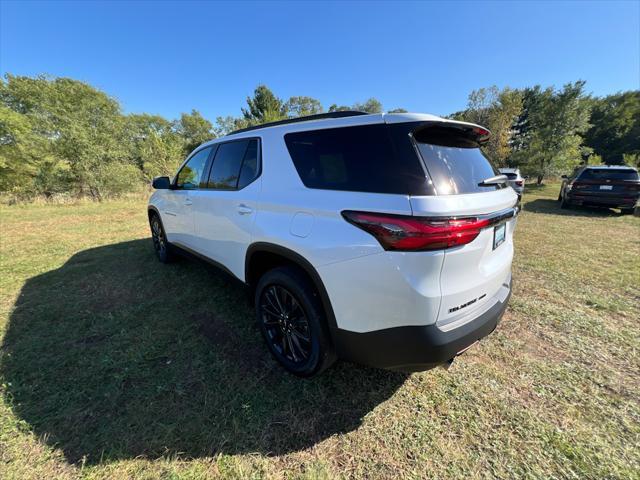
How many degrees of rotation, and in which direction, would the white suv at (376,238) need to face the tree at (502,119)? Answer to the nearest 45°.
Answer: approximately 90° to its right

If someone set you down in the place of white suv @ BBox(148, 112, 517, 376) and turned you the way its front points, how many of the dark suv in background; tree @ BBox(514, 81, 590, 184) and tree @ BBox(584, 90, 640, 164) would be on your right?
3

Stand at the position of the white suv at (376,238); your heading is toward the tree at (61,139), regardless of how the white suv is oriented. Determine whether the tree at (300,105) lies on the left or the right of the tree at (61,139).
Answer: right

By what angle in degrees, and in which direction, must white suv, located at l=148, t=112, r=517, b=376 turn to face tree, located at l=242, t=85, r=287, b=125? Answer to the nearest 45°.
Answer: approximately 45° to its right

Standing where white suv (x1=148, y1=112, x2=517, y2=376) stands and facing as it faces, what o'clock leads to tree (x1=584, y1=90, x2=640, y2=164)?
The tree is roughly at 3 o'clock from the white suv.

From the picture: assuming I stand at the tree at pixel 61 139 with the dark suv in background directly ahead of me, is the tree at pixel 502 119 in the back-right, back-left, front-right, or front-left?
front-left

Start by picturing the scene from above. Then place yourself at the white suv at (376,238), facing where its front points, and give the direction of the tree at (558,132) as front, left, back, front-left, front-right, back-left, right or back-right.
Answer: right

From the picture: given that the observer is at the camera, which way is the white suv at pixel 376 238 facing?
facing away from the viewer and to the left of the viewer

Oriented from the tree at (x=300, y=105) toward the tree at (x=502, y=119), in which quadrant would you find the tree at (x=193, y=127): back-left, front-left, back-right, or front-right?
back-right

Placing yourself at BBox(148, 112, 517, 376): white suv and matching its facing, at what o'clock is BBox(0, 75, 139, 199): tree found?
The tree is roughly at 12 o'clock from the white suv.

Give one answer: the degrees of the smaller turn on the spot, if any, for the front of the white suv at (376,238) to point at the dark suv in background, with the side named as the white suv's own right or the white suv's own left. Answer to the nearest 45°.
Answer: approximately 90° to the white suv's own right

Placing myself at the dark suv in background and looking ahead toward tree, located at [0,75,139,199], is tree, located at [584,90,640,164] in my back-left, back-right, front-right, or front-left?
back-right

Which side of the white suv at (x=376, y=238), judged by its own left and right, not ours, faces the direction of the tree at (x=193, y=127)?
front

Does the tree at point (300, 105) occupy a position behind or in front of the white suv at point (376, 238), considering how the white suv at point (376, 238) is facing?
in front

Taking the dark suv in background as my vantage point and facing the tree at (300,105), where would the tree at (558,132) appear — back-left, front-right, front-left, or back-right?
front-right
